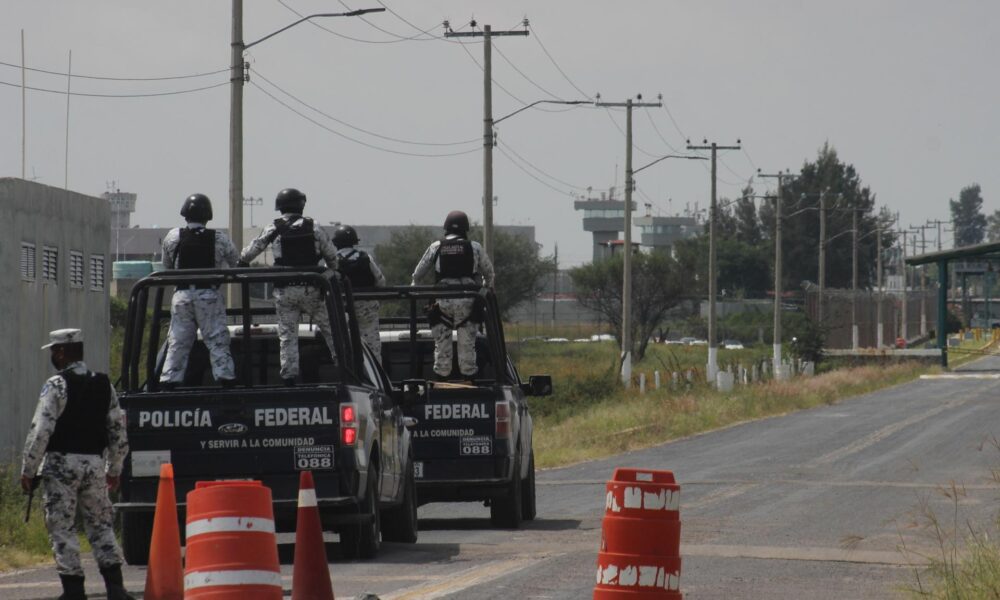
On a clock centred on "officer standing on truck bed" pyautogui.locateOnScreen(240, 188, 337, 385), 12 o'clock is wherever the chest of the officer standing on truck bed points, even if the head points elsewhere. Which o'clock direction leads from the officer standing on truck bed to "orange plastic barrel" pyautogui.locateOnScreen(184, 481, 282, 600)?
The orange plastic barrel is roughly at 6 o'clock from the officer standing on truck bed.

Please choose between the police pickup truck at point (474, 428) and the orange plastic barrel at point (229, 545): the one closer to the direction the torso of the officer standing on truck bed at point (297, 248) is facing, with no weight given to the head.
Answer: the police pickup truck

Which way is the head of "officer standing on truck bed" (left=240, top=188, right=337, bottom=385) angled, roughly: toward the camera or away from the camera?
away from the camera

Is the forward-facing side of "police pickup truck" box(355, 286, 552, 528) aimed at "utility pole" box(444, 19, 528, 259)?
yes

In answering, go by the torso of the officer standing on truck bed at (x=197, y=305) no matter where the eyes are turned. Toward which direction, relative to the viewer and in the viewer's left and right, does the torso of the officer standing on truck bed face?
facing away from the viewer

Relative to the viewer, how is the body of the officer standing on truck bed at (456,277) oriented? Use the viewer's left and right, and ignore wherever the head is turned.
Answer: facing away from the viewer

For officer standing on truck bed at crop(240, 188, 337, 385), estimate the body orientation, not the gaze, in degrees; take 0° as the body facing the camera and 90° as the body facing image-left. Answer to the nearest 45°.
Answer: approximately 180°

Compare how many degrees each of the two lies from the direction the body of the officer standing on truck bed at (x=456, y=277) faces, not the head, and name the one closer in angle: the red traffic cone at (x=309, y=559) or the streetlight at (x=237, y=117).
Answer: the streetlight

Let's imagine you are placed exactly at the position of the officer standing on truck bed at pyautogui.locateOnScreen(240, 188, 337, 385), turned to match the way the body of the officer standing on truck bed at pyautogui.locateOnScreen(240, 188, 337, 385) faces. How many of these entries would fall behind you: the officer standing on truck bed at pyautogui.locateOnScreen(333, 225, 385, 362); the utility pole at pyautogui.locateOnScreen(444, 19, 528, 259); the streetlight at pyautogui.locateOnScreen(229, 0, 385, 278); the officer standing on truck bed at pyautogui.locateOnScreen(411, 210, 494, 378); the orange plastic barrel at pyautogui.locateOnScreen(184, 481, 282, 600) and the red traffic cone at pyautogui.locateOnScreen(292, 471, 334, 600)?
2

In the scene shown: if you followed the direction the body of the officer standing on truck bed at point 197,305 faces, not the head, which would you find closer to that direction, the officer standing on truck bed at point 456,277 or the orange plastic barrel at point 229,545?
the officer standing on truck bed

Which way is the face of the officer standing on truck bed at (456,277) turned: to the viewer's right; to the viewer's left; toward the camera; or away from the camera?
away from the camera

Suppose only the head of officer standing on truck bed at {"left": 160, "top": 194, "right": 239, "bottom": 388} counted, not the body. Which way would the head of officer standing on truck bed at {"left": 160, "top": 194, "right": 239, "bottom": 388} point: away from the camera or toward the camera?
away from the camera

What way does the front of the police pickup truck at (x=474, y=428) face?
away from the camera
